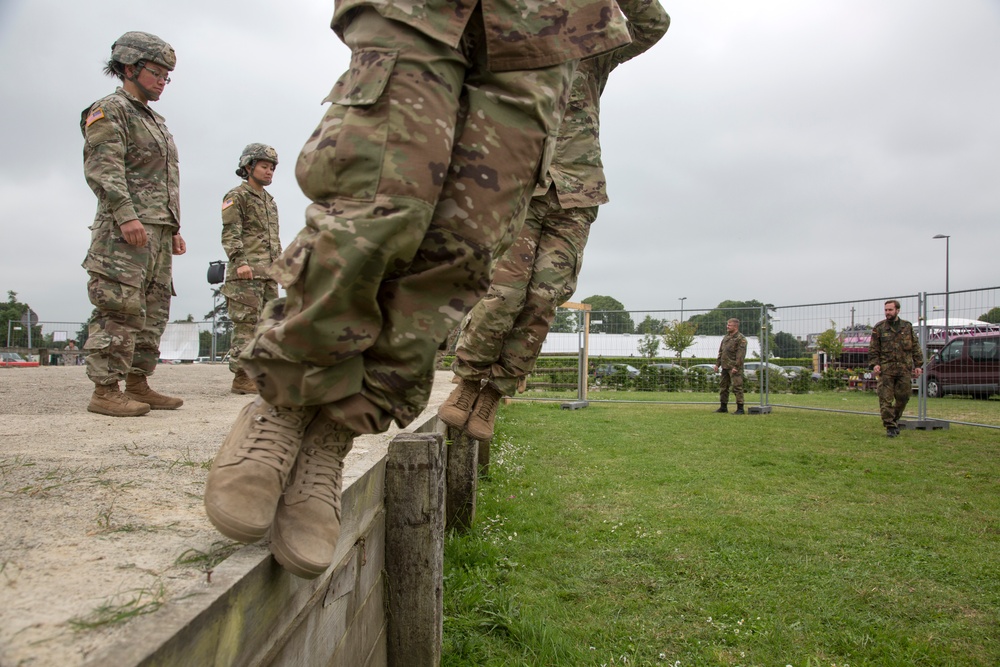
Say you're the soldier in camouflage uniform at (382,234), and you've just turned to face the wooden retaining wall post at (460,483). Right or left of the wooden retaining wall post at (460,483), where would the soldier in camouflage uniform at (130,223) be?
left

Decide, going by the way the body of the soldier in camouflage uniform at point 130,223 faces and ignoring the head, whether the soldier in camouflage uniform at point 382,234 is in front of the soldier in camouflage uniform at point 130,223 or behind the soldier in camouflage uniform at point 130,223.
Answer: in front

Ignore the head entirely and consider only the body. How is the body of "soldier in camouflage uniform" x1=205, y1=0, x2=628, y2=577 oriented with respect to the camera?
toward the camera

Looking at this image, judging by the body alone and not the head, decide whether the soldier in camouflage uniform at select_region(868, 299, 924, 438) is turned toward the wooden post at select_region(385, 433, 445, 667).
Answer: yes

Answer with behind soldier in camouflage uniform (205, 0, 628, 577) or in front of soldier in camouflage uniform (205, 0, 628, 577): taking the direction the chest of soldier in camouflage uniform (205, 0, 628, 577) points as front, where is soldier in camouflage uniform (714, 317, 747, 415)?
behind

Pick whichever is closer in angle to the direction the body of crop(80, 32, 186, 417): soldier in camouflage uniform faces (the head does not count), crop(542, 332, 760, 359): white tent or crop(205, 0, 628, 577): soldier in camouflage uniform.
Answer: the soldier in camouflage uniform

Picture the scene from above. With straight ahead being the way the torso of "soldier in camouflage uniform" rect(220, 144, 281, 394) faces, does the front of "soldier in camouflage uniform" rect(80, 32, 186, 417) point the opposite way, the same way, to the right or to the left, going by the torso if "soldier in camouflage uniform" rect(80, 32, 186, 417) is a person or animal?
the same way

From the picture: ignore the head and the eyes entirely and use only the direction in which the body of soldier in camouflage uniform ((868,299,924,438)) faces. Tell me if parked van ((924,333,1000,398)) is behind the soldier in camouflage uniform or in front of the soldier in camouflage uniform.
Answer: behind

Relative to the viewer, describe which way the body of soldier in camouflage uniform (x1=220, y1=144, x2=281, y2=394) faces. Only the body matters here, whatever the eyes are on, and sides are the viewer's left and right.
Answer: facing the viewer and to the right of the viewer

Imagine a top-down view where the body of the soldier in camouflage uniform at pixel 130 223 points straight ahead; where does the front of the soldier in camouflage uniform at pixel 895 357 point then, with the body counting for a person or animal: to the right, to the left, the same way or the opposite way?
to the right

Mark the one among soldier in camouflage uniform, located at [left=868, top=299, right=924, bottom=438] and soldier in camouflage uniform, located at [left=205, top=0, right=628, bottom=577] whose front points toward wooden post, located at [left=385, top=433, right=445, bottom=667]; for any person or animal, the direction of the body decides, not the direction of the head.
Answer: soldier in camouflage uniform, located at [left=868, top=299, right=924, bottom=438]

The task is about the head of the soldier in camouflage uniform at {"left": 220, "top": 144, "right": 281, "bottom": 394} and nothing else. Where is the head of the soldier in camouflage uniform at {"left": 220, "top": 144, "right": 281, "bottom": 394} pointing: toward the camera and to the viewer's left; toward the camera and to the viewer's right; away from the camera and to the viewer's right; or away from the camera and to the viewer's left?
toward the camera and to the viewer's right

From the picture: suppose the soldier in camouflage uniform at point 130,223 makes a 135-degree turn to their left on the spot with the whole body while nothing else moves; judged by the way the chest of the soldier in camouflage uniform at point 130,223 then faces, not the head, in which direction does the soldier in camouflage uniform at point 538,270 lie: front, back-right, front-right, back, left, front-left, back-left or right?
back-right

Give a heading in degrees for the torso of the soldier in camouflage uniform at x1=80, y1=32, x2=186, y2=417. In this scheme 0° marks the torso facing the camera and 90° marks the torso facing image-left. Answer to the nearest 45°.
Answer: approximately 315°

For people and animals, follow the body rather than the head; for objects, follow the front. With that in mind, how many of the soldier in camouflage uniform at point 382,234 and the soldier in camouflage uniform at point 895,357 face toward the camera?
2

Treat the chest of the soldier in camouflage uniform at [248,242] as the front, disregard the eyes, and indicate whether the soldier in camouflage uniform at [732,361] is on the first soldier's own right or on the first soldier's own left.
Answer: on the first soldier's own left
